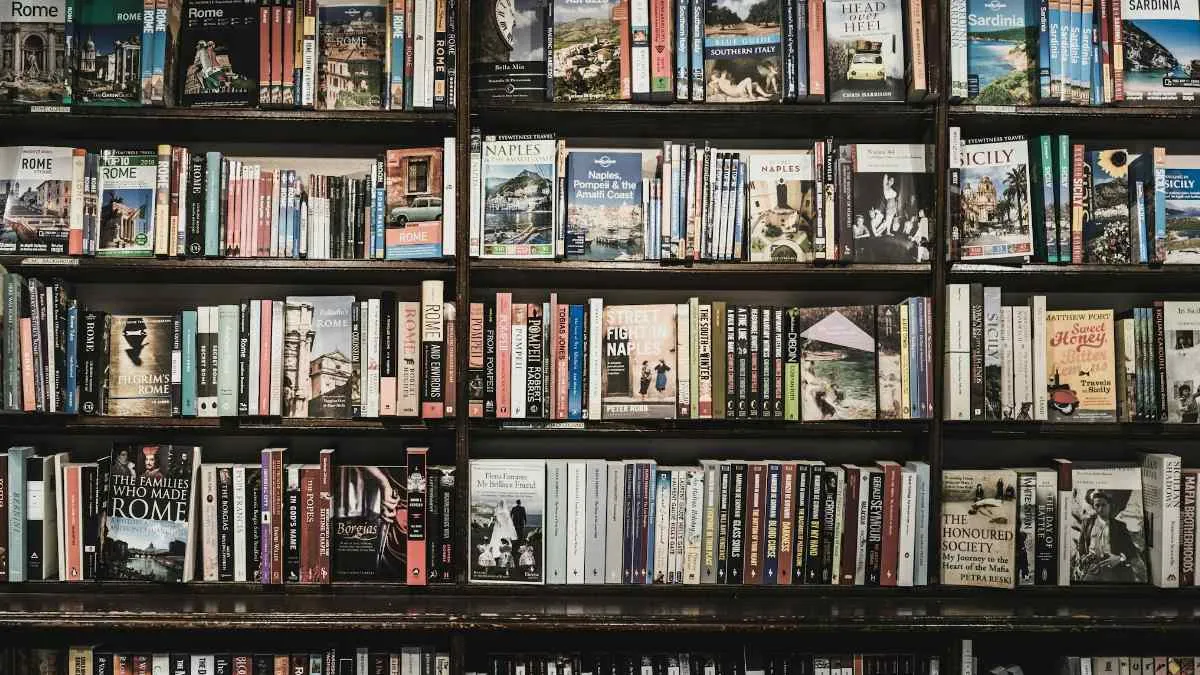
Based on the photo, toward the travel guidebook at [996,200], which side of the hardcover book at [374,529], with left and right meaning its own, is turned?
left

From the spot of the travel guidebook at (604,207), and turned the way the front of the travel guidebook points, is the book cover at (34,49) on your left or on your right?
on your right

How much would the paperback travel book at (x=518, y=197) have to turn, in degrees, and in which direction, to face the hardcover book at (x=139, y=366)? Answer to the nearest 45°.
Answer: approximately 90° to its right

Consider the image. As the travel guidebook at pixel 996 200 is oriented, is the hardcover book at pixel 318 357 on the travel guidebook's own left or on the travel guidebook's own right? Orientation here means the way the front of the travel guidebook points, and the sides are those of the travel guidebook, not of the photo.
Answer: on the travel guidebook's own right

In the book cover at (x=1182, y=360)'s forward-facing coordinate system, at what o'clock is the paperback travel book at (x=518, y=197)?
The paperback travel book is roughly at 2 o'clock from the book cover.

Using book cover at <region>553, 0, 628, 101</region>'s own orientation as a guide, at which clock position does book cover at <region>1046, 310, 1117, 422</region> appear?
book cover at <region>1046, 310, 1117, 422</region> is roughly at 9 o'clock from book cover at <region>553, 0, 628, 101</region>.

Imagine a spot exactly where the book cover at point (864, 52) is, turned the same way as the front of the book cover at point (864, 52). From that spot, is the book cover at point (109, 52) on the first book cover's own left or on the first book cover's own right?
on the first book cover's own right
